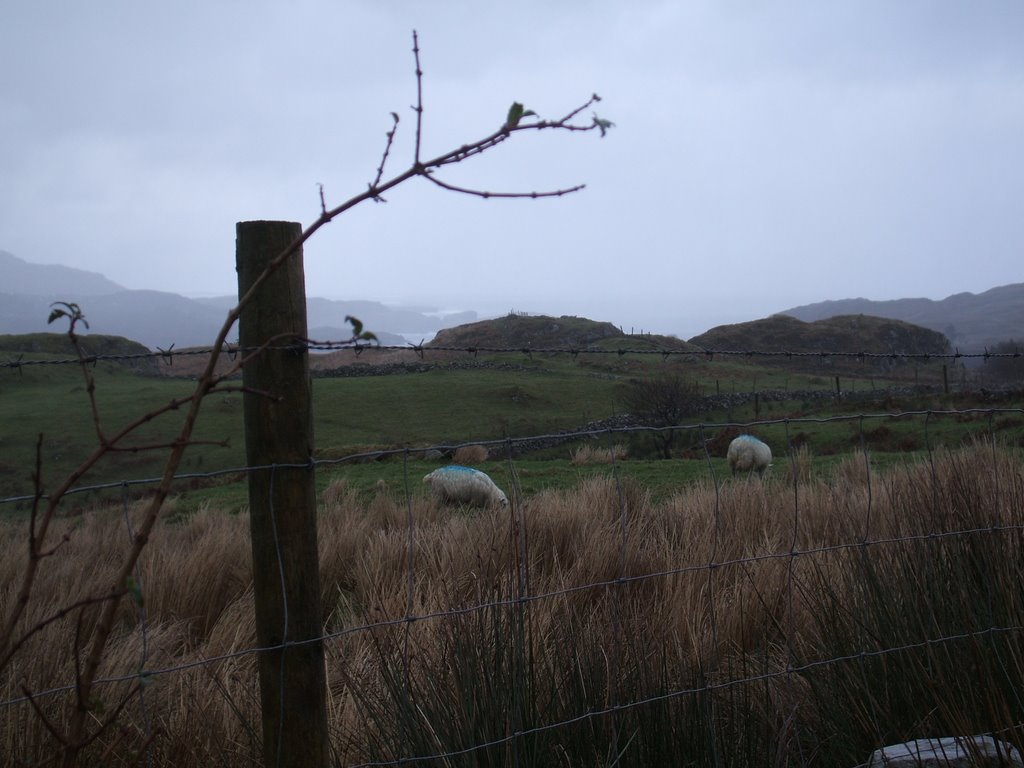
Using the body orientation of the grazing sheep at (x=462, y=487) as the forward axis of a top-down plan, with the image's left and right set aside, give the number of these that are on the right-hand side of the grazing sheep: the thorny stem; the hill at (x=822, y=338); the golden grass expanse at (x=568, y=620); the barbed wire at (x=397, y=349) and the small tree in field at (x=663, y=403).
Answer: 3

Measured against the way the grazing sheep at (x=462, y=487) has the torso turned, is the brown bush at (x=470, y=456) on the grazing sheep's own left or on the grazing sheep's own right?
on the grazing sheep's own left

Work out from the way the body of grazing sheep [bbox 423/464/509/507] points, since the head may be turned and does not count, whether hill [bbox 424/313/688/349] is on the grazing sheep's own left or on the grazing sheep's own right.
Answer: on the grazing sheep's own left

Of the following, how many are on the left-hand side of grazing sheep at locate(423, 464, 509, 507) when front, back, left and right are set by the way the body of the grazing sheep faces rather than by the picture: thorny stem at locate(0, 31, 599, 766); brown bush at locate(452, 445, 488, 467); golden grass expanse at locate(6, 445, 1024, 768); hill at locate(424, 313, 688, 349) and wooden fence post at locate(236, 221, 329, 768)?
2

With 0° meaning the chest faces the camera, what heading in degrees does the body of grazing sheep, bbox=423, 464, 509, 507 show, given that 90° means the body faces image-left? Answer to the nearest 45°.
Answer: approximately 270°

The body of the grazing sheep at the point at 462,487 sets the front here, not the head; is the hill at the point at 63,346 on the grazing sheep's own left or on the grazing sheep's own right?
on the grazing sheep's own left

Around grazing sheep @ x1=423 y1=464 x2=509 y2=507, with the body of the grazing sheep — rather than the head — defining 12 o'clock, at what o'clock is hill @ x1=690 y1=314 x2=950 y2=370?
The hill is roughly at 10 o'clock from the grazing sheep.

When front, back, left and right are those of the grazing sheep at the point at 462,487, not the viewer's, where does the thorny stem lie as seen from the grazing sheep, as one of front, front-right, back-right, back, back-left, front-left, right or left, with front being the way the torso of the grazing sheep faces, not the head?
right

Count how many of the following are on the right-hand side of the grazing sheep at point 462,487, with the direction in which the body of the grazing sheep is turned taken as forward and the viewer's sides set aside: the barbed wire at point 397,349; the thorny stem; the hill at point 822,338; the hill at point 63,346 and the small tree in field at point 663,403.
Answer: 2

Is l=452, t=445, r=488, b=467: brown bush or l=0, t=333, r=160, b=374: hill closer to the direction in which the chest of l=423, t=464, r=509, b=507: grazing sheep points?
the brown bush

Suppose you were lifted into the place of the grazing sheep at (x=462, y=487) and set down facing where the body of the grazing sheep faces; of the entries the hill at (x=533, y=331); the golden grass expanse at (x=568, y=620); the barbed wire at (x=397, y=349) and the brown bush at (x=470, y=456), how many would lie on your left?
2

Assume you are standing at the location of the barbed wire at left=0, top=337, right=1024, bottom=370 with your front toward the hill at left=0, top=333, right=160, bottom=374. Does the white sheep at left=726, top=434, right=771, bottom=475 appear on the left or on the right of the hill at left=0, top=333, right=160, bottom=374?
right

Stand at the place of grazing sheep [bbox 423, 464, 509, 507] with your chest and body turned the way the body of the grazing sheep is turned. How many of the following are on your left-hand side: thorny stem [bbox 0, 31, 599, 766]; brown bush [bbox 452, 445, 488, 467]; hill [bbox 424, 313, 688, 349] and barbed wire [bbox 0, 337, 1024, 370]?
2

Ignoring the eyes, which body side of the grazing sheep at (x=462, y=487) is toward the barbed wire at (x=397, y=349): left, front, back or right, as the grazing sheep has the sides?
right
